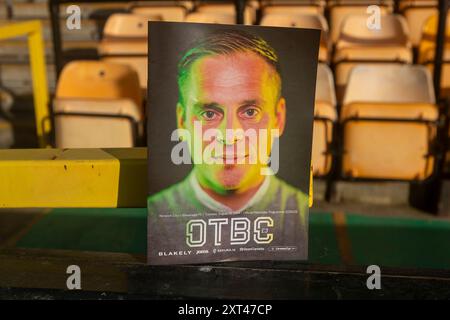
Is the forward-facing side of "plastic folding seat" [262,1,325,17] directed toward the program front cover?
yes

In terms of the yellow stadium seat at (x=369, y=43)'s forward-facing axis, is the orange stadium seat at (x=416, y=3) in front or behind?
behind

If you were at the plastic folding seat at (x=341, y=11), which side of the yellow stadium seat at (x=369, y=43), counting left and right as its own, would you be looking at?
back

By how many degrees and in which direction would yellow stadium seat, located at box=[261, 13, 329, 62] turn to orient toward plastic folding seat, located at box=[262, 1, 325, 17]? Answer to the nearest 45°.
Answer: approximately 180°
